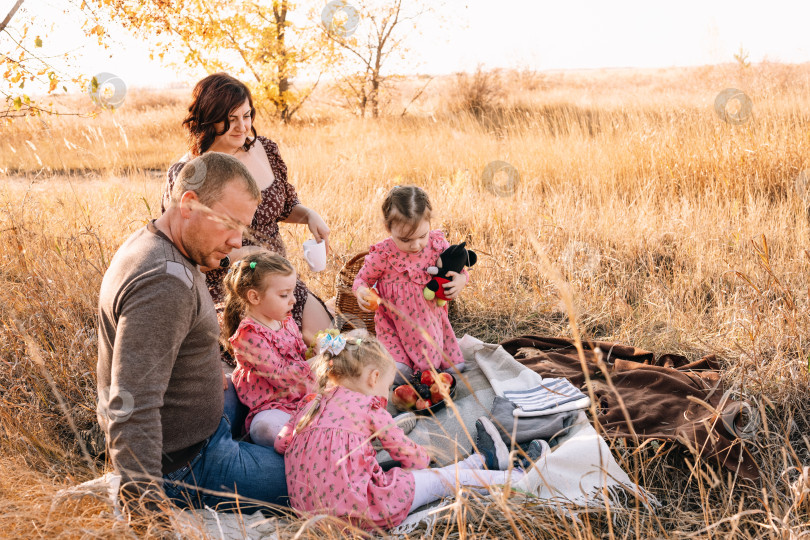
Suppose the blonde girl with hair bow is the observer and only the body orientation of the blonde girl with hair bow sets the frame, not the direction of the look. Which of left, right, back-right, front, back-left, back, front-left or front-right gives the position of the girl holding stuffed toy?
front-left

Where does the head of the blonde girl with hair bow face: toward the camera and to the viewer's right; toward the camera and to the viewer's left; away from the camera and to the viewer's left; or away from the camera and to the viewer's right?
away from the camera and to the viewer's right

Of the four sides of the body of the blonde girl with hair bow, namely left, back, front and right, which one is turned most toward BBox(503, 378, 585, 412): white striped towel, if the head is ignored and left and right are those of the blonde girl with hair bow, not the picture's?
front

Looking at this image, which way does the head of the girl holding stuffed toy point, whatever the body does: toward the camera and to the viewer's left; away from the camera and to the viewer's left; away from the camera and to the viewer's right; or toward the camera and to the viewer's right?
toward the camera and to the viewer's right

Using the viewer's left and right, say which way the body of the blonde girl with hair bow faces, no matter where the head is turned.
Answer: facing away from the viewer and to the right of the viewer

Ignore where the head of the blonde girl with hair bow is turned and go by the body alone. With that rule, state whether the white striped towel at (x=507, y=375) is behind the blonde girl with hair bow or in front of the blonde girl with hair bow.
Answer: in front

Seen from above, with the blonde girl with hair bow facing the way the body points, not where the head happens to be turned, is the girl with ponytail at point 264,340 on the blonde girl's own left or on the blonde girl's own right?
on the blonde girl's own left

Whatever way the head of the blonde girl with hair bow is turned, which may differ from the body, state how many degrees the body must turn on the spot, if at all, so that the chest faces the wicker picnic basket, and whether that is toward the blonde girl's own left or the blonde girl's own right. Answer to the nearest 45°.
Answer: approximately 45° to the blonde girl's own left

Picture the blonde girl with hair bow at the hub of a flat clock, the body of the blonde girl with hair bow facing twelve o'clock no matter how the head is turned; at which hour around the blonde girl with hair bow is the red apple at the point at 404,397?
The red apple is roughly at 11 o'clock from the blonde girl with hair bow.
